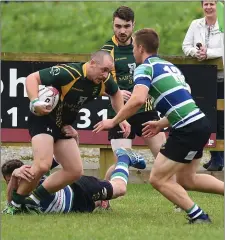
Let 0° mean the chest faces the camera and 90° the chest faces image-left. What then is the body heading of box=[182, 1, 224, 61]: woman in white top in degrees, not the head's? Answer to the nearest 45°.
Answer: approximately 0°
